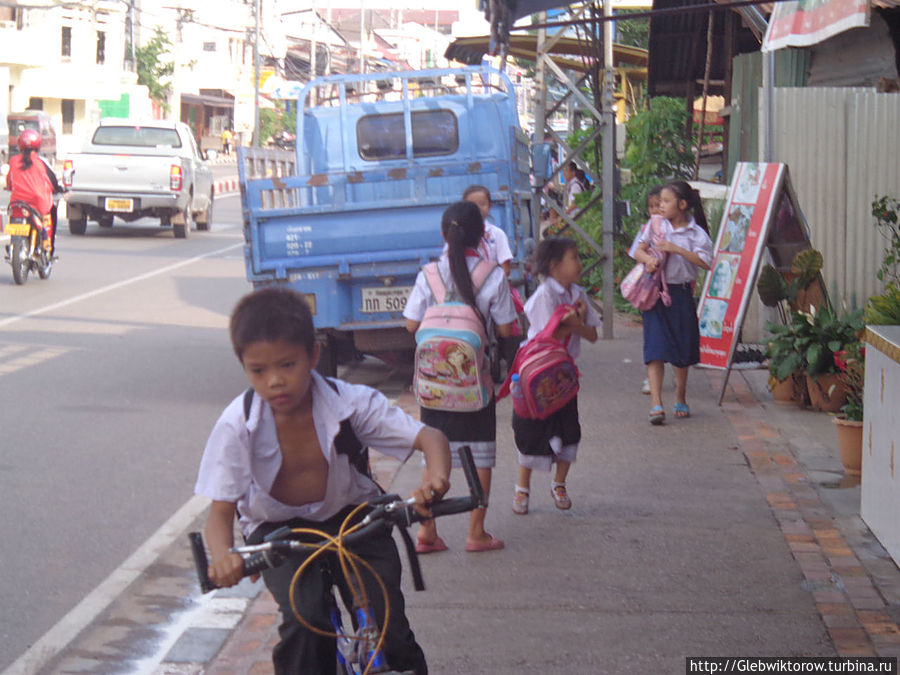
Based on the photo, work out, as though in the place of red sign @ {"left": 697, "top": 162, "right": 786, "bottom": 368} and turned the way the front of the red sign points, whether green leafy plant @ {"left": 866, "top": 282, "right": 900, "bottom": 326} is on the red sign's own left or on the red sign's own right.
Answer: on the red sign's own left

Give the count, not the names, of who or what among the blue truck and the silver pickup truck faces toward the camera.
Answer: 0

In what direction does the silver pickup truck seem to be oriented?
away from the camera

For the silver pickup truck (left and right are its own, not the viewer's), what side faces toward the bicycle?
back

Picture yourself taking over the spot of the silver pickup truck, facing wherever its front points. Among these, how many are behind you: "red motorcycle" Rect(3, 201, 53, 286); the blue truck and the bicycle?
3

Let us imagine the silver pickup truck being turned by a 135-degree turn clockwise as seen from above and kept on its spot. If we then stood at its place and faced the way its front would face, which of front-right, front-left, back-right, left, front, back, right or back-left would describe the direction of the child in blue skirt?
front-right

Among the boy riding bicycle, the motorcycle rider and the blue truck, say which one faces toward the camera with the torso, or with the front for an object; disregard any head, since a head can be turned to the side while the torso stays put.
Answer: the boy riding bicycle

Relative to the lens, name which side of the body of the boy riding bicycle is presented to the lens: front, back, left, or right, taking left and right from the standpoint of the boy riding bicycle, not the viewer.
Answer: front

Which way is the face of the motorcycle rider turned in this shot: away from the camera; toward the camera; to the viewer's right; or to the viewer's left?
away from the camera

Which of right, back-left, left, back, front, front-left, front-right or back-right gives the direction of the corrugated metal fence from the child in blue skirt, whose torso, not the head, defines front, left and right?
back

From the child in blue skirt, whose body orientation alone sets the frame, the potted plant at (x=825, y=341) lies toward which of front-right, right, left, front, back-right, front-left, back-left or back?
back-left

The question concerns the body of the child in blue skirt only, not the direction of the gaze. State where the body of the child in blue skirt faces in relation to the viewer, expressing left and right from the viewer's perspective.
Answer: facing the viewer and to the left of the viewer

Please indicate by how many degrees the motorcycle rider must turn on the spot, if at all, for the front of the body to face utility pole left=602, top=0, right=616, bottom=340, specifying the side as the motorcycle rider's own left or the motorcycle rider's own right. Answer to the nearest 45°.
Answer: approximately 135° to the motorcycle rider's own right

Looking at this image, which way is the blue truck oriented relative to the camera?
away from the camera

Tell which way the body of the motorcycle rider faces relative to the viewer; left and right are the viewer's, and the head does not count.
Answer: facing away from the viewer

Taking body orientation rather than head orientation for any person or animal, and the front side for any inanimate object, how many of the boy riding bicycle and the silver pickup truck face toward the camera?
1

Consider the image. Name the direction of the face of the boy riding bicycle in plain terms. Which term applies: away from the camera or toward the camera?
toward the camera
